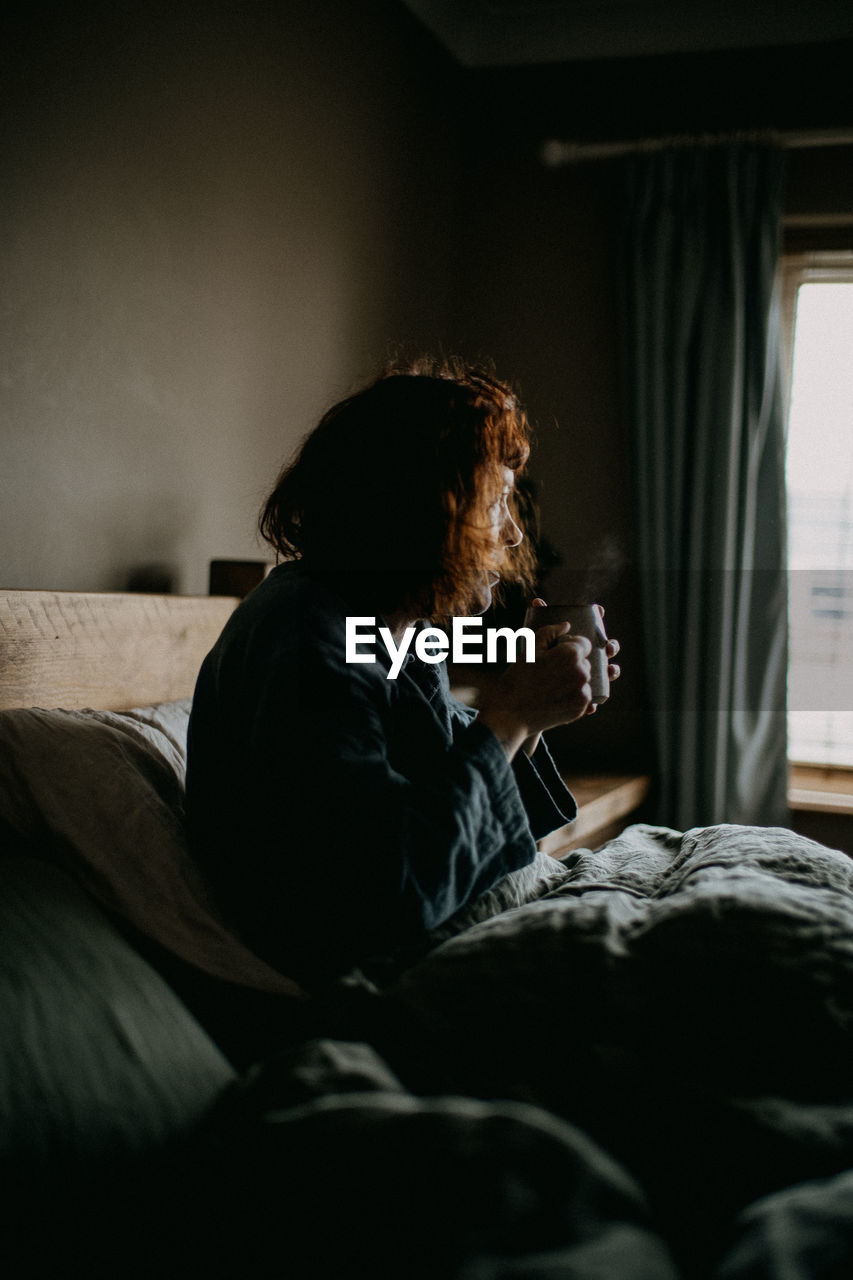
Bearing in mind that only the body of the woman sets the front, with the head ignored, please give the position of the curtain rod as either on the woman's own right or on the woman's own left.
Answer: on the woman's own left

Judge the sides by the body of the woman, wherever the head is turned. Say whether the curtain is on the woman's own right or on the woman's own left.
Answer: on the woman's own left

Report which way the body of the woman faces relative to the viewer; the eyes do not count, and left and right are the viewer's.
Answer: facing to the right of the viewer
